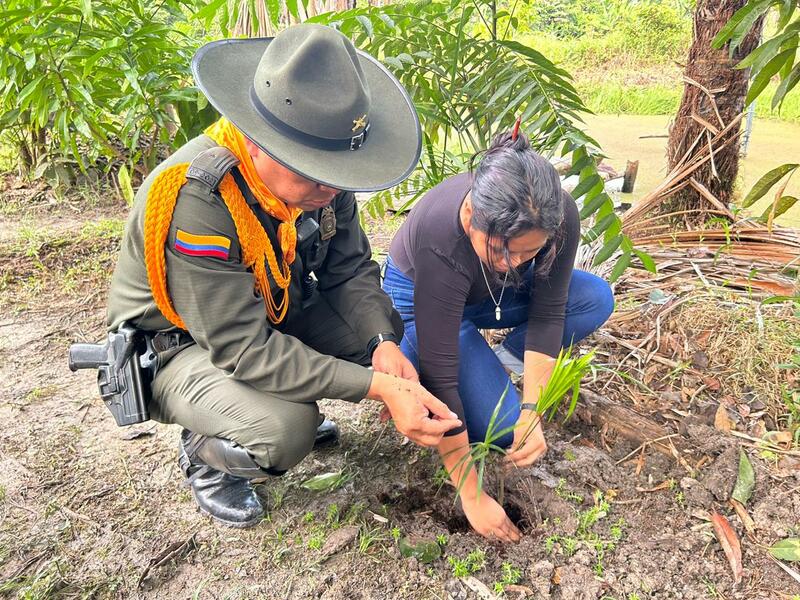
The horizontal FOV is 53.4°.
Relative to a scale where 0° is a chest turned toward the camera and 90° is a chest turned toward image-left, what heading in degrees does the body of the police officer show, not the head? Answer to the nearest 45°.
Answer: approximately 315°
